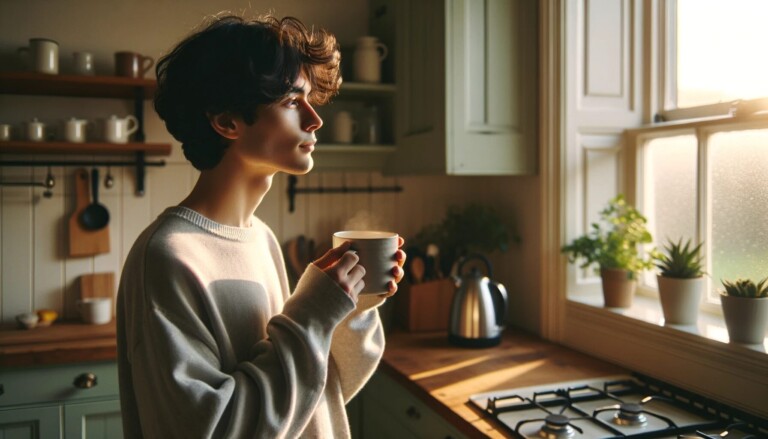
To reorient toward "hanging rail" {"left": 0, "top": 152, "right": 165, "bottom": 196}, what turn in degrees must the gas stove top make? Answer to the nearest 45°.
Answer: approximately 45° to its right

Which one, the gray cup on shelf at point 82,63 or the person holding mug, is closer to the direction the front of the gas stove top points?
the person holding mug

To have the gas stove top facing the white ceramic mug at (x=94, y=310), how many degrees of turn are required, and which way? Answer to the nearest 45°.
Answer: approximately 45° to its right

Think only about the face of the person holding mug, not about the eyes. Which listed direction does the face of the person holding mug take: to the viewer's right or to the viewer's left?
to the viewer's right

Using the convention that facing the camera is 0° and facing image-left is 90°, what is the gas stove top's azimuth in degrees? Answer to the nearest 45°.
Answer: approximately 45°

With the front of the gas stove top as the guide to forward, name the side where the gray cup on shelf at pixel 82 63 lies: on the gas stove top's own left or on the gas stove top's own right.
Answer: on the gas stove top's own right

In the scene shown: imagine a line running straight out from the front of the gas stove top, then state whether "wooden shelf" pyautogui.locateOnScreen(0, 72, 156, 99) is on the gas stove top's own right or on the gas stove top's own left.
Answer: on the gas stove top's own right

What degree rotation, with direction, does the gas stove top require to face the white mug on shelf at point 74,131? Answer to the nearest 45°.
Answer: approximately 45° to its right

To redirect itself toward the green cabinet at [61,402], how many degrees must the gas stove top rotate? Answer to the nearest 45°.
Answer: approximately 45° to its right

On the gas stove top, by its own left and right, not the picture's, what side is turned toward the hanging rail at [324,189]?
right

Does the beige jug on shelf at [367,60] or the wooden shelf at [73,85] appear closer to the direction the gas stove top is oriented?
the wooden shelf
